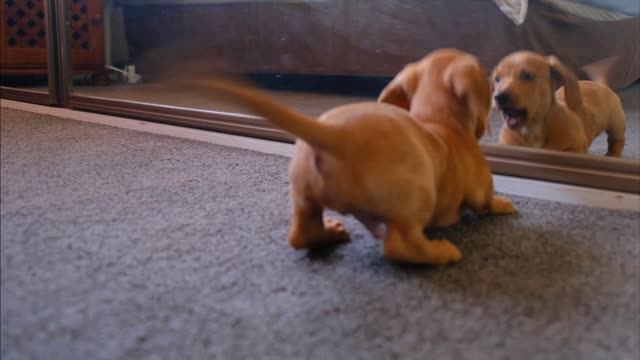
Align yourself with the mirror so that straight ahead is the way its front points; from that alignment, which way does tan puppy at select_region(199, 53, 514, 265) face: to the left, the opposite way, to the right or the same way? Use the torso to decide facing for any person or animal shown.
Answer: the opposite way

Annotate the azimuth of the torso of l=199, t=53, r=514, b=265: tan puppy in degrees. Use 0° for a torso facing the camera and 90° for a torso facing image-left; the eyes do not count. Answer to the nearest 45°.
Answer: approximately 225°

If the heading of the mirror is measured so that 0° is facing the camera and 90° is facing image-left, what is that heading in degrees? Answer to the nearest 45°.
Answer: approximately 45°
